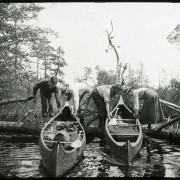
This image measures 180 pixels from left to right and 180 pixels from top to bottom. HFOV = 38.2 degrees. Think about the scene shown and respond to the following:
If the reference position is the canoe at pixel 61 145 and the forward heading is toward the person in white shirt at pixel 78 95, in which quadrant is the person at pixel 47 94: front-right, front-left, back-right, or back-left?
front-left

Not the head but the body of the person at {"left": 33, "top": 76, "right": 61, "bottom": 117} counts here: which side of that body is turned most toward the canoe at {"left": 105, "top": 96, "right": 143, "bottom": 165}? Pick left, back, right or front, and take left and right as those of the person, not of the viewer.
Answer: front

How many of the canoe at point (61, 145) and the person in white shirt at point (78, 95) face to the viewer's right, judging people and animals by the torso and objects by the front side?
0

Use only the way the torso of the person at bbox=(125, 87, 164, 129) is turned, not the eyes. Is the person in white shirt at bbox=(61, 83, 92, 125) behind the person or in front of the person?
in front

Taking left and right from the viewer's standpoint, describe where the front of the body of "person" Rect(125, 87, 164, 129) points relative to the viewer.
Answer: facing to the left of the viewer

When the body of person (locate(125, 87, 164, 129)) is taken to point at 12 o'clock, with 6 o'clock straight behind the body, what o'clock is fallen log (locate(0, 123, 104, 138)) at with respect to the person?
The fallen log is roughly at 12 o'clock from the person.

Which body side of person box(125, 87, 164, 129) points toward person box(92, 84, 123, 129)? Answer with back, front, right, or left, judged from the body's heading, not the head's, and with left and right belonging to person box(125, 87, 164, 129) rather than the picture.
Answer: front

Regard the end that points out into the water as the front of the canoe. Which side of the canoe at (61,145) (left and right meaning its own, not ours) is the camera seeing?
front

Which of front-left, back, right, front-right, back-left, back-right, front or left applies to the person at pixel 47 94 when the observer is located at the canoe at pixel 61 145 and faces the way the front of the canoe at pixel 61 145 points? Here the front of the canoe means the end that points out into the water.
back

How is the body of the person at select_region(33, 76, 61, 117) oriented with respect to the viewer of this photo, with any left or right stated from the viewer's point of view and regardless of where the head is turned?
facing the viewer and to the right of the viewer

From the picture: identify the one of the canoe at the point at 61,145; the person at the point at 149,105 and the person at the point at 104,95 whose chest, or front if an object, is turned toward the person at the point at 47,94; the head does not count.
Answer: the person at the point at 149,105

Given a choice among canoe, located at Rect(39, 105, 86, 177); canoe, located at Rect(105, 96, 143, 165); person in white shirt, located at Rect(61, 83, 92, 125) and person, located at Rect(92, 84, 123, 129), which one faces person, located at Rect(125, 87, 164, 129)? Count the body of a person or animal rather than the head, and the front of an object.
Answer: person, located at Rect(92, 84, 123, 129)

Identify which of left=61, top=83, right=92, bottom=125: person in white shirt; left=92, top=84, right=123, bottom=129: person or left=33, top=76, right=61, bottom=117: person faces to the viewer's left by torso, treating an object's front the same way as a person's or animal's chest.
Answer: the person in white shirt
